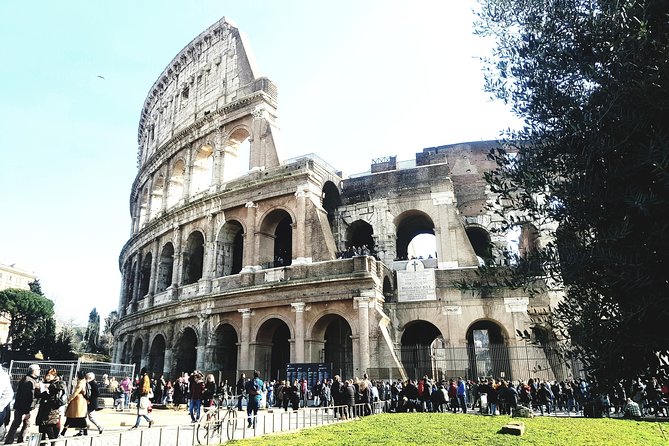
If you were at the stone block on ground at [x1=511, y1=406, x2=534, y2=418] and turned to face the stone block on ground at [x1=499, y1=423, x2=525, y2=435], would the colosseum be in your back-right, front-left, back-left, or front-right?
back-right

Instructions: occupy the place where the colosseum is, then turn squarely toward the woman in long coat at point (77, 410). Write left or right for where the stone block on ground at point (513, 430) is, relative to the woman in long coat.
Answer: left

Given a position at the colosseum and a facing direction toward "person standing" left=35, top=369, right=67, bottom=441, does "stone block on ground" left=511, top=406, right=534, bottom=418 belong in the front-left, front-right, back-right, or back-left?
front-left

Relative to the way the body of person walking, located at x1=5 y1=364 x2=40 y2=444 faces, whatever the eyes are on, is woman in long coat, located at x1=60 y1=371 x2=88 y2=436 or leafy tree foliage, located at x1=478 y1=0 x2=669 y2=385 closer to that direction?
the woman in long coat

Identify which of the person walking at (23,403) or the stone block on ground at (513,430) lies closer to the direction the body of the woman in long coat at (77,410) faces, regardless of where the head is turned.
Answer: the stone block on ground

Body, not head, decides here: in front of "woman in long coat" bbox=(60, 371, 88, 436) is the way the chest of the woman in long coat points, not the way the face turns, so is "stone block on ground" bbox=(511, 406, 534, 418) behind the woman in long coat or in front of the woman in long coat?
in front
